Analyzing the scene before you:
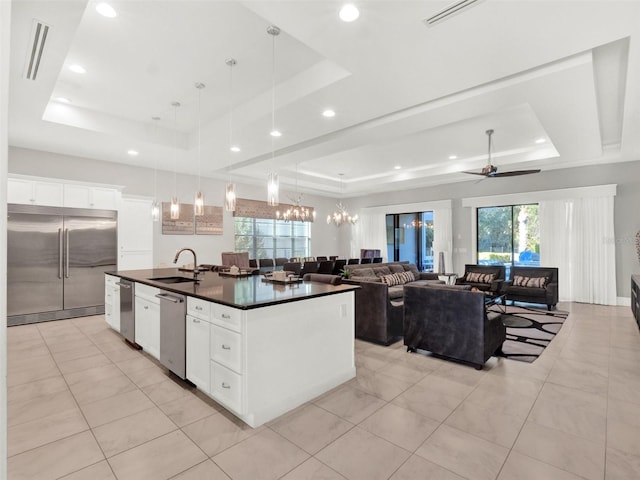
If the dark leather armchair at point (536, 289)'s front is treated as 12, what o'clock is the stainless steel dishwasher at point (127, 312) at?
The stainless steel dishwasher is roughly at 12 o'clock from the dark leather armchair.

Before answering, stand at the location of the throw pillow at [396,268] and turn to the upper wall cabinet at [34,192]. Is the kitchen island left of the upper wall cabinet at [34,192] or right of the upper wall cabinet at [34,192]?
left

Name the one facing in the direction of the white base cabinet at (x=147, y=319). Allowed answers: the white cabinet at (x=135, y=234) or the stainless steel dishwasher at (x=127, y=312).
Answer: the white cabinet

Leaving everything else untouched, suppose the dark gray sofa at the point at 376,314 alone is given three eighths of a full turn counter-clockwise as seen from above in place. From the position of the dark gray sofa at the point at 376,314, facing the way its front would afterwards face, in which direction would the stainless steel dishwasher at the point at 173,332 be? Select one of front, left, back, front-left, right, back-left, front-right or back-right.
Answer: back-left

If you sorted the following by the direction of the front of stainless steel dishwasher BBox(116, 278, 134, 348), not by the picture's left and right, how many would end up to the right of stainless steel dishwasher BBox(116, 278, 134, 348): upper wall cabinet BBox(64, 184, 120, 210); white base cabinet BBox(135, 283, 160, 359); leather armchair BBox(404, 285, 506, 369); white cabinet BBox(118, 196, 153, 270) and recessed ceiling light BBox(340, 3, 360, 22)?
2

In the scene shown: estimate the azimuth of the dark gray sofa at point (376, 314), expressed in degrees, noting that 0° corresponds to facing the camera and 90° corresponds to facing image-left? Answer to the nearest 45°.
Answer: approximately 315°

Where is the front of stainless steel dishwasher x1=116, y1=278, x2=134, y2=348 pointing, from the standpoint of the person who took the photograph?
facing to the left of the viewer

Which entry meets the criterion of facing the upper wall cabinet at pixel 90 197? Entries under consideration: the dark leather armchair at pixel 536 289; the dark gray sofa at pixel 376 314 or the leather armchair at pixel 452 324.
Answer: the dark leather armchair at pixel 536 289

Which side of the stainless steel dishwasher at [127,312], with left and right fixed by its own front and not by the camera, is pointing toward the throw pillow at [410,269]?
back

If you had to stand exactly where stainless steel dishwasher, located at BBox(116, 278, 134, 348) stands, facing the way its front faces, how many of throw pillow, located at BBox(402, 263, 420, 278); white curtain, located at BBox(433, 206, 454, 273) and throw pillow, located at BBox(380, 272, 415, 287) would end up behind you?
3

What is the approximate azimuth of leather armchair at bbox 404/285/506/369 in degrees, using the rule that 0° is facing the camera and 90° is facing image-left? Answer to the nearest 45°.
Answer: approximately 225°

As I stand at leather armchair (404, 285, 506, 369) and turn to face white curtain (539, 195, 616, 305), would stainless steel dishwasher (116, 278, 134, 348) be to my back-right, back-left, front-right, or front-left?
back-left
